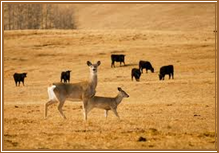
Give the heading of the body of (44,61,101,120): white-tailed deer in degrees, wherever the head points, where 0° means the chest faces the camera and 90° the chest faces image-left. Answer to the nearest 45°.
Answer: approximately 270°

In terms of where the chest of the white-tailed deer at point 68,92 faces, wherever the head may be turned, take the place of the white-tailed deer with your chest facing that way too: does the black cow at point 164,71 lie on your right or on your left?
on your left
